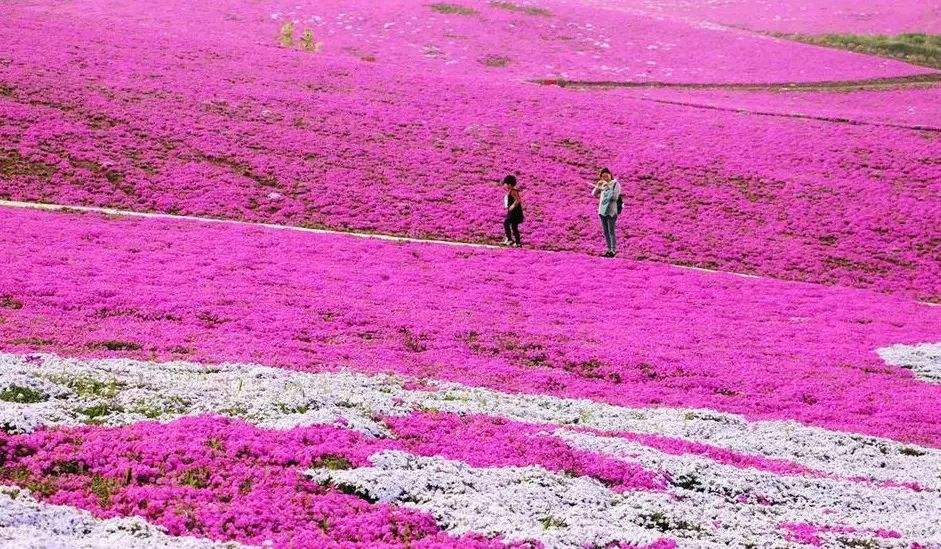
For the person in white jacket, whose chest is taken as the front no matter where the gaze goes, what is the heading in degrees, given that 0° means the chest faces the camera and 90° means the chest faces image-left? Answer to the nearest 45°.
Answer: approximately 45°

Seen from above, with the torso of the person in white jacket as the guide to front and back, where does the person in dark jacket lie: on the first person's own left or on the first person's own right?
on the first person's own right
